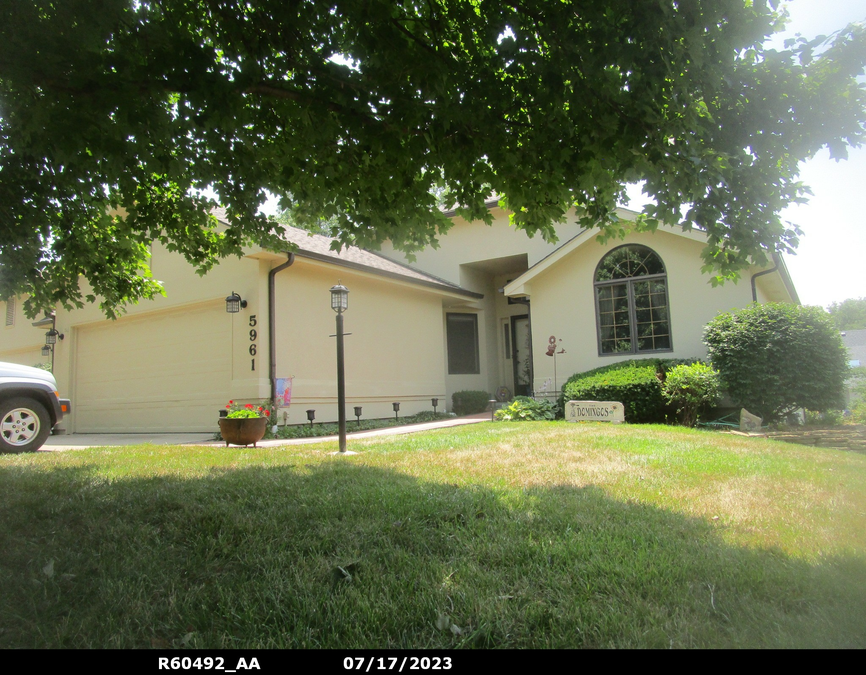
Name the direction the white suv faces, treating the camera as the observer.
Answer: facing to the right of the viewer

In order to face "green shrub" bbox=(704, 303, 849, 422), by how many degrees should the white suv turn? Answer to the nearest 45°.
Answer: approximately 45° to its right

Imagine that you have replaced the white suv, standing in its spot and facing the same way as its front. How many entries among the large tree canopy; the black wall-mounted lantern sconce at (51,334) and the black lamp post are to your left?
1

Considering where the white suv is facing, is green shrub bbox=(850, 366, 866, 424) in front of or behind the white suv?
in front

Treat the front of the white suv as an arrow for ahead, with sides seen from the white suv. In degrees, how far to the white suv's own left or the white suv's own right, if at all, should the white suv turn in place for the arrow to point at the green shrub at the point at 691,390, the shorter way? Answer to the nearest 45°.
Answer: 0° — it already faces it

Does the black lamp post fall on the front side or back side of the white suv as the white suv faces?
on the front side

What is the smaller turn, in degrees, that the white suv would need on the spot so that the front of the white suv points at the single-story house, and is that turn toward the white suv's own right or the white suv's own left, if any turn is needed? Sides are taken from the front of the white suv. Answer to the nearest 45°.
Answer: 0° — it already faces it
